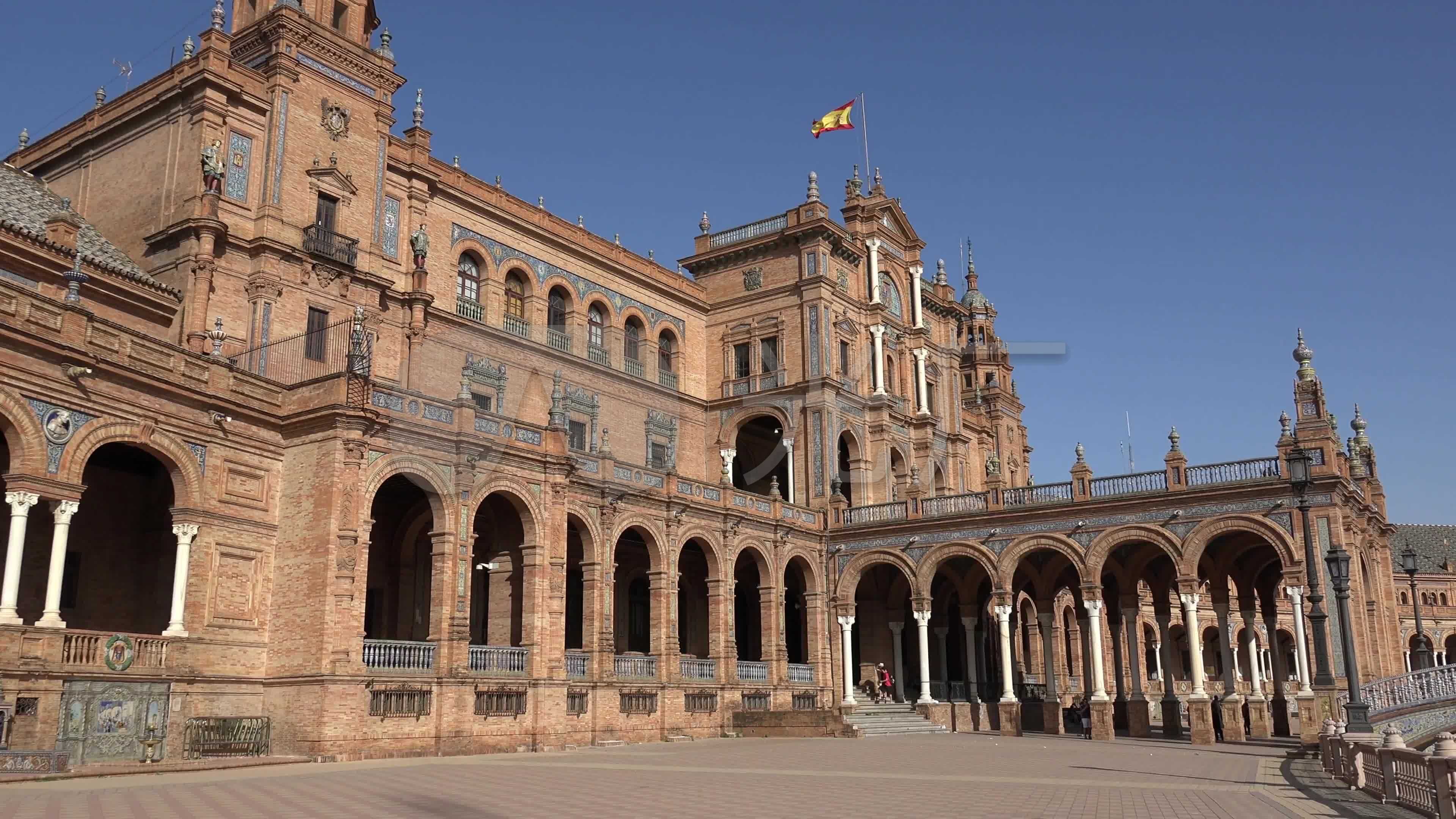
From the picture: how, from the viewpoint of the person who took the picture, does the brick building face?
facing the viewer and to the right of the viewer

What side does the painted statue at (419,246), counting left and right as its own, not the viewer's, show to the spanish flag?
left

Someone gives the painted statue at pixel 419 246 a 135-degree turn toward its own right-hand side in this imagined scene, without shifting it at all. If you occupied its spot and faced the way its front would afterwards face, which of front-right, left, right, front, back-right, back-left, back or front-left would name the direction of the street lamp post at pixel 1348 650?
back-left

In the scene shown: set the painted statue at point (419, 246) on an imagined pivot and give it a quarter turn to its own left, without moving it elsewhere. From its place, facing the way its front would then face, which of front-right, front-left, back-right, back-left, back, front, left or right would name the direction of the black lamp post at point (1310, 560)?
right

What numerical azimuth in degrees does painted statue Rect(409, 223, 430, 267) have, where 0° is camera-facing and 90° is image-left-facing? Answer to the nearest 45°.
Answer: approximately 315°
